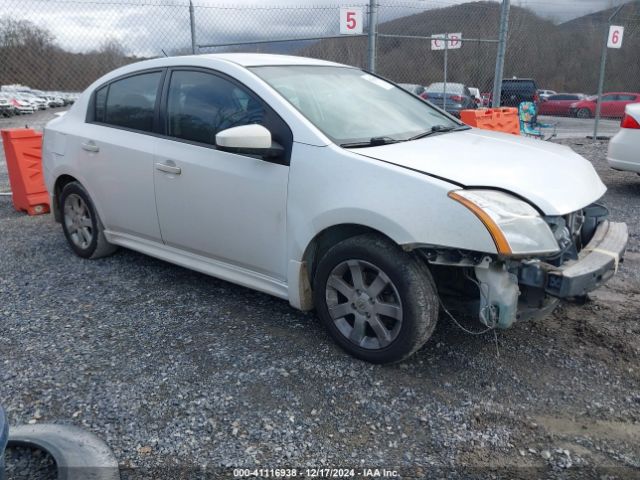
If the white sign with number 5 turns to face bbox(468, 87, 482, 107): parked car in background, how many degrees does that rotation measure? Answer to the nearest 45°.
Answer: approximately 180°

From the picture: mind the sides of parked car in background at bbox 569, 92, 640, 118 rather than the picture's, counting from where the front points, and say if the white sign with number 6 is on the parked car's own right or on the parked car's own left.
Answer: on the parked car's own left

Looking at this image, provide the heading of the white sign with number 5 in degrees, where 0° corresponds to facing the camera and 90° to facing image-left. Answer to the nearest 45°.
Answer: approximately 0°

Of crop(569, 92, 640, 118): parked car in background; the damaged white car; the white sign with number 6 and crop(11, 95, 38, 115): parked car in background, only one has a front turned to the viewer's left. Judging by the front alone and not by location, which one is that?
crop(569, 92, 640, 118): parked car in background

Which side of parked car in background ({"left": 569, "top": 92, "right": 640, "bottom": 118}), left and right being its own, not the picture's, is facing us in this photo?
left

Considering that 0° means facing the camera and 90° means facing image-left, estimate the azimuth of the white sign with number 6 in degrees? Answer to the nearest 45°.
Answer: approximately 0°

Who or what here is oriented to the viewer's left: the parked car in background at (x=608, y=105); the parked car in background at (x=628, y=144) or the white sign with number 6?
the parked car in background at (x=608, y=105)

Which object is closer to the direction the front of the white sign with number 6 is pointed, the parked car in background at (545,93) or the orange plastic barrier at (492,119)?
the orange plastic barrier

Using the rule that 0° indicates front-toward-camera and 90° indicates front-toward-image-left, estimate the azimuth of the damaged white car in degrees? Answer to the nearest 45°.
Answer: approximately 315°
